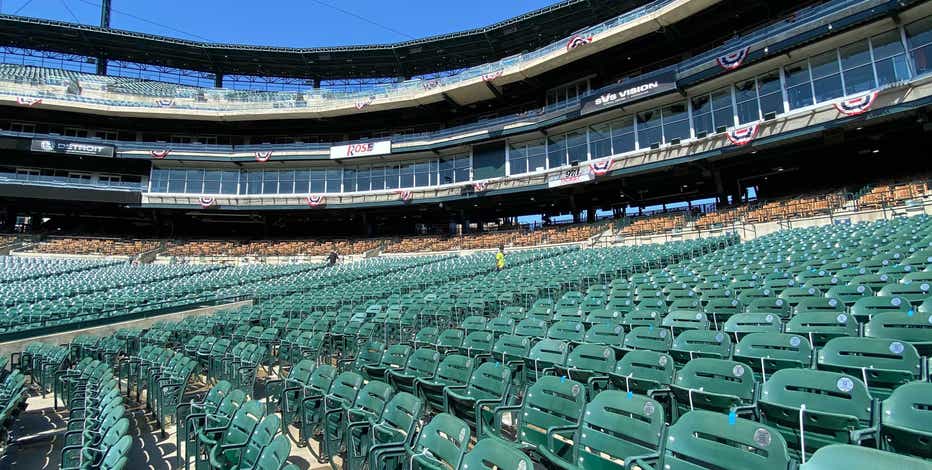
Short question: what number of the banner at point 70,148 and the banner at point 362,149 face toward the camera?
2

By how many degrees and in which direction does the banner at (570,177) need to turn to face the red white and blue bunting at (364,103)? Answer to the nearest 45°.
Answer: approximately 45° to its right

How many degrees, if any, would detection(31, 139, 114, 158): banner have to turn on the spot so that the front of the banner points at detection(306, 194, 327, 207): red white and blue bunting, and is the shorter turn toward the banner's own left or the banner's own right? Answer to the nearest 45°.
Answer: approximately 45° to the banner's own left

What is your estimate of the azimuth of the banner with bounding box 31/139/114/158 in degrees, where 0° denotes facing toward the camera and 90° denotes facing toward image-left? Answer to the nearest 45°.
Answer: approximately 0°

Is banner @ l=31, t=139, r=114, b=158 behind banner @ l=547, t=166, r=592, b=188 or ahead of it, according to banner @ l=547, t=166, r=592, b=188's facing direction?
ahead

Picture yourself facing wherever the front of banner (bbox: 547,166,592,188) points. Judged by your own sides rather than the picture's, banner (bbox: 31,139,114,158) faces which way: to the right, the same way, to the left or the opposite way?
to the left

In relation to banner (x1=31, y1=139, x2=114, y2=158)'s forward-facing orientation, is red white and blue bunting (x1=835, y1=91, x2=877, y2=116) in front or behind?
in front

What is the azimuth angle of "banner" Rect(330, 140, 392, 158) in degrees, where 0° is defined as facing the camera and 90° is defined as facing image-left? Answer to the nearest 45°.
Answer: approximately 0°

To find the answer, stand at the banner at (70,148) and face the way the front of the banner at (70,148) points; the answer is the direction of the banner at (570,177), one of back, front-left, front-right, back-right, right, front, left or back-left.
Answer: front-left
